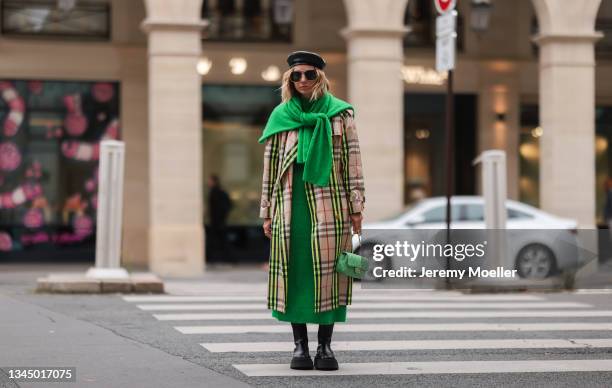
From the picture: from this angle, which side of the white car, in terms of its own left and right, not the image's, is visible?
left

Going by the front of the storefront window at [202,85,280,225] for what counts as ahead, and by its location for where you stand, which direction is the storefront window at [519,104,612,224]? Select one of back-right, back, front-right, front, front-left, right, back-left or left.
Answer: left

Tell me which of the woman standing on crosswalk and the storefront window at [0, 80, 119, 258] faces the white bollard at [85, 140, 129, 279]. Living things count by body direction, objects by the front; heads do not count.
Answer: the storefront window

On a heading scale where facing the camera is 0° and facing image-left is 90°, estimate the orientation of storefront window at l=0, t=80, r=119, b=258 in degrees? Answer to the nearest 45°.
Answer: approximately 0°

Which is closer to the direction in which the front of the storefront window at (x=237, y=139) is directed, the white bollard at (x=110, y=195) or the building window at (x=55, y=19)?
the white bollard

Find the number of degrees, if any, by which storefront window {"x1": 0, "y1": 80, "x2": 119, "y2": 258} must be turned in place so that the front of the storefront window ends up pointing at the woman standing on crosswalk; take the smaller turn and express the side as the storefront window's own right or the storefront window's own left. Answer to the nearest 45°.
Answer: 0° — it already faces them

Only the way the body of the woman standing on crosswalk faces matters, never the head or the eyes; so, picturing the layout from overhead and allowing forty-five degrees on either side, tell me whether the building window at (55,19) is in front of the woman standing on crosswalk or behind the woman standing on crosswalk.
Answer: behind

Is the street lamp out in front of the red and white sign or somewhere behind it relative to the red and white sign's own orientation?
behind

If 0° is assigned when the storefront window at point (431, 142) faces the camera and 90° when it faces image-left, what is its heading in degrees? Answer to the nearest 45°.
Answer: approximately 0°

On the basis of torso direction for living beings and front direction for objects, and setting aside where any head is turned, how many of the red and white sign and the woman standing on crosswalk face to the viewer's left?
0

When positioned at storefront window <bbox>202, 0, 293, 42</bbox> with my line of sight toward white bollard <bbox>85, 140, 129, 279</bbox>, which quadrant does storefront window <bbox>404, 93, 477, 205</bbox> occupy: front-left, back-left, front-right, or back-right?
back-left

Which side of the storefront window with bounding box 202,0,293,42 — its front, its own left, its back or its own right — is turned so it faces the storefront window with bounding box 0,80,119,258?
right
